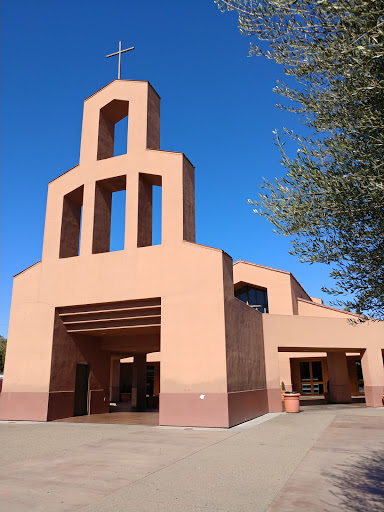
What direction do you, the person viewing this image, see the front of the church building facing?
facing the viewer and to the left of the viewer
